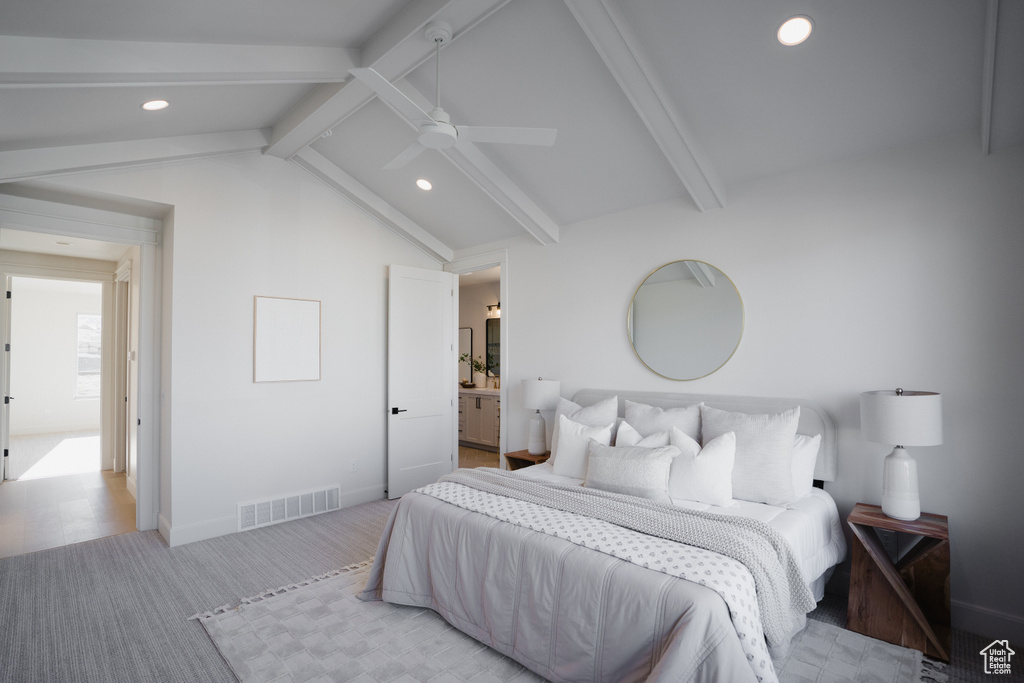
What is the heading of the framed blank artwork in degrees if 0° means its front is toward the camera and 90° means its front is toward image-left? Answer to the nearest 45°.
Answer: approximately 315°

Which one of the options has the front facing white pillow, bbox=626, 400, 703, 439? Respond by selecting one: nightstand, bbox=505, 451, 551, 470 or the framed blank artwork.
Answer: the framed blank artwork

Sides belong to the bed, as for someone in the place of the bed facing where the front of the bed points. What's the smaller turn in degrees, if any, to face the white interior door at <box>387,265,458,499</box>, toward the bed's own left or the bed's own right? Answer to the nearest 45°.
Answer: approximately 90° to the bed's own right

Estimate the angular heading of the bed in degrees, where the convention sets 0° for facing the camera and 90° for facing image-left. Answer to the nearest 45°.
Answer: approximately 45°

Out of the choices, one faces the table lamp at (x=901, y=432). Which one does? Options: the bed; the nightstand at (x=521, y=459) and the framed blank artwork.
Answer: the framed blank artwork

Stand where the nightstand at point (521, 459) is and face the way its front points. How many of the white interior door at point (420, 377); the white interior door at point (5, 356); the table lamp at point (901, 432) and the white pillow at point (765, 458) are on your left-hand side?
2

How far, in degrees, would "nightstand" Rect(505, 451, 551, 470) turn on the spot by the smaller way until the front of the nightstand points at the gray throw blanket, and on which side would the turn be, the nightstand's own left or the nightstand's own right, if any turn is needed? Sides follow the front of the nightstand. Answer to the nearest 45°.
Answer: approximately 90° to the nightstand's own left

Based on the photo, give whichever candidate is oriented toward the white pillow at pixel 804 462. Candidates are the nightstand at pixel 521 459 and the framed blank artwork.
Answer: the framed blank artwork

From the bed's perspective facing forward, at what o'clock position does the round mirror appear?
The round mirror is roughly at 5 o'clock from the bed.

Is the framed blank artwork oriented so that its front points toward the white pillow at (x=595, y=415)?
yes

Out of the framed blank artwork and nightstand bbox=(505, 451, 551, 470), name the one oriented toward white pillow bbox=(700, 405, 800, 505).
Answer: the framed blank artwork

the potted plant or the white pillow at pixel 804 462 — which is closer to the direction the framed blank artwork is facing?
the white pillow

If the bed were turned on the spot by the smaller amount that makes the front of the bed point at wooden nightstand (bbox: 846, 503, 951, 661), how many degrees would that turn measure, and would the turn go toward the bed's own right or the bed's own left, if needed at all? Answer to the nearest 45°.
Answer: approximately 135° to the bed's own left
